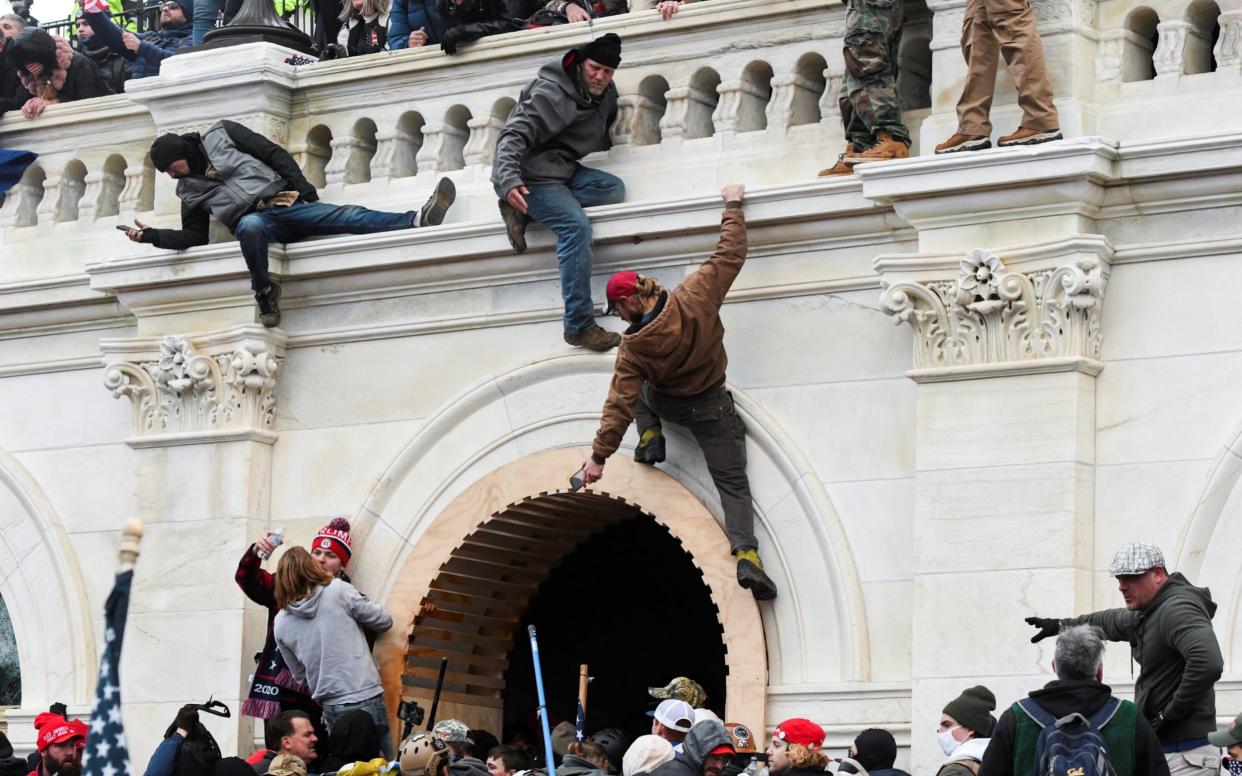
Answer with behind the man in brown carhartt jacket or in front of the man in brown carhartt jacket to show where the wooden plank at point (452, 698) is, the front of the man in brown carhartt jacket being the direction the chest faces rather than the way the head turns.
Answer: in front

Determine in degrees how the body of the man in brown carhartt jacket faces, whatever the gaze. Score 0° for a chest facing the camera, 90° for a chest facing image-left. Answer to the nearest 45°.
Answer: approximately 135°
